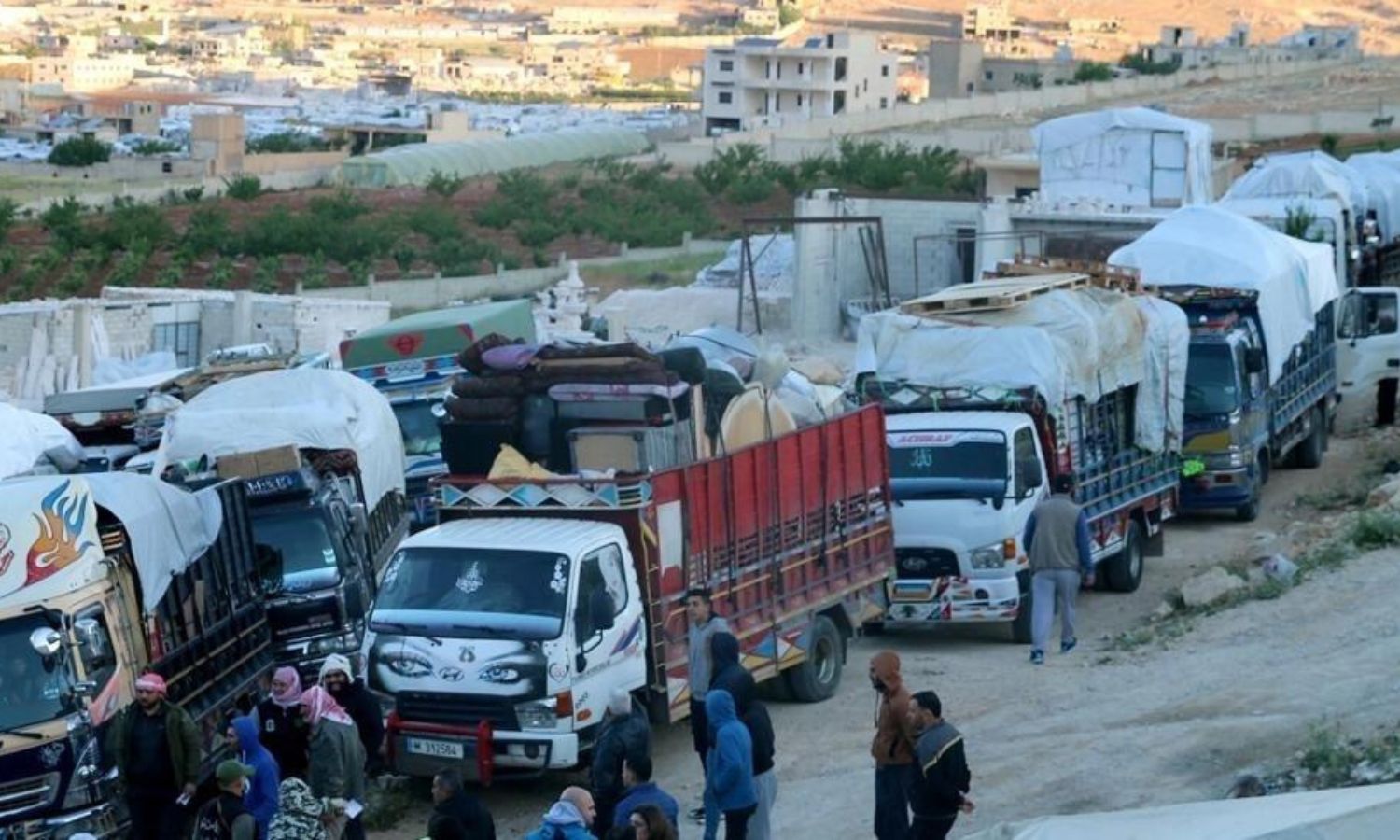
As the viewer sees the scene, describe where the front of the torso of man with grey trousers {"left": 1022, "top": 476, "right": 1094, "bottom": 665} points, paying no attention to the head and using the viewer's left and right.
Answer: facing away from the viewer

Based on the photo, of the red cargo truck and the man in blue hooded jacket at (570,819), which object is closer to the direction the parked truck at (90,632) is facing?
the man in blue hooded jacket

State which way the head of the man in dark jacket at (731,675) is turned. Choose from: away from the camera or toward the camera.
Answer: away from the camera

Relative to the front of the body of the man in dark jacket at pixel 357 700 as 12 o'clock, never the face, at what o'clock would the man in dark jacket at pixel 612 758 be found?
the man in dark jacket at pixel 612 758 is roughly at 9 o'clock from the man in dark jacket at pixel 357 700.

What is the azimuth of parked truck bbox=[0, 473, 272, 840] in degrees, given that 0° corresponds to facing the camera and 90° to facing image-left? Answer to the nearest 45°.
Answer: approximately 45°

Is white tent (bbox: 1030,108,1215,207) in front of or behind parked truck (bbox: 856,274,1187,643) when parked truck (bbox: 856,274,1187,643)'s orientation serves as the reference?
behind

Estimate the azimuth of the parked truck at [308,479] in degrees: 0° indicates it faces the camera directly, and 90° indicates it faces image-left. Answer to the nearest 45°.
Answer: approximately 45°
